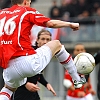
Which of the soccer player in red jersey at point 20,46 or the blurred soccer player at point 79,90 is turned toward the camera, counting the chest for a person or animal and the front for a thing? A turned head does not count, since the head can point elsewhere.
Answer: the blurred soccer player

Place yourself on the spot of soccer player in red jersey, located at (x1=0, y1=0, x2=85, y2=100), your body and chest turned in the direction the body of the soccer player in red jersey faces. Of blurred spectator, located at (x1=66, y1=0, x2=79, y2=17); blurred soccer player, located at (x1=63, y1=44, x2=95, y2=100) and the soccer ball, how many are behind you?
0

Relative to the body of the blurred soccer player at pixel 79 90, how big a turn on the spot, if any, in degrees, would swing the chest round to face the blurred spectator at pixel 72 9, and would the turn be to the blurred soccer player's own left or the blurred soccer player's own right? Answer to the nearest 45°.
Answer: approximately 180°

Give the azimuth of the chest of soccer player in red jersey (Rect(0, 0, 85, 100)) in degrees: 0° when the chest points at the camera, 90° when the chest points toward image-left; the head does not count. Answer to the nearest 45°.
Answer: approximately 225°

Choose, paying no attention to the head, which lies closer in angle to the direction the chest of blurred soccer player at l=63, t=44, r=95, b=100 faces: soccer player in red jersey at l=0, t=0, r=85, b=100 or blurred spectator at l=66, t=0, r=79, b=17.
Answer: the soccer player in red jersey

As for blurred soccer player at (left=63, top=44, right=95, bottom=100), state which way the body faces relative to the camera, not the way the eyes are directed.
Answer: toward the camera

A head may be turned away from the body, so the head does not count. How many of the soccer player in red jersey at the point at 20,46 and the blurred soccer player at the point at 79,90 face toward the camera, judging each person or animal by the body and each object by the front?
1
